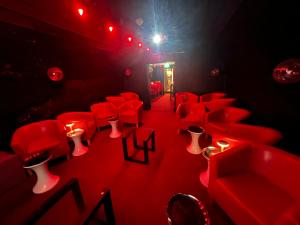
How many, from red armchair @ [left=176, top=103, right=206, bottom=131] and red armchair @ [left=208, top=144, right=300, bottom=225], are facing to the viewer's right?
0

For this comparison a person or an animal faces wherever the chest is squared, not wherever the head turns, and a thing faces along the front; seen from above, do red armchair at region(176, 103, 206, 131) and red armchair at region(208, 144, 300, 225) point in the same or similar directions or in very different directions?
same or similar directions

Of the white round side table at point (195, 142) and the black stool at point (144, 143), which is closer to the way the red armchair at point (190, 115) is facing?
the black stool

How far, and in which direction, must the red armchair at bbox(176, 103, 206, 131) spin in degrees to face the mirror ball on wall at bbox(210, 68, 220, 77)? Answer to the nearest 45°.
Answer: approximately 180°

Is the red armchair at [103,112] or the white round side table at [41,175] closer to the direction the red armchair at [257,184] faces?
the white round side table

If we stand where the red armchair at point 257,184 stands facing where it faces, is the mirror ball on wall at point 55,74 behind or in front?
in front

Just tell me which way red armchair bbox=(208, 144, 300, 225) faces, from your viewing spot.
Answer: facing the viewer and to the left of the viewer

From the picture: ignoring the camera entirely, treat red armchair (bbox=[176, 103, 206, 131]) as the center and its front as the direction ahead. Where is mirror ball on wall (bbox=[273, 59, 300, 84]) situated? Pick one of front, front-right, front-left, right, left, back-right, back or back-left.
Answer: left

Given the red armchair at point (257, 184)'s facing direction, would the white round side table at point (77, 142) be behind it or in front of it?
in front

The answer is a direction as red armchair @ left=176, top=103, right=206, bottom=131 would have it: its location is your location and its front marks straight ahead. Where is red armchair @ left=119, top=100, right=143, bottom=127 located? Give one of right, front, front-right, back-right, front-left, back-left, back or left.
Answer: front-right

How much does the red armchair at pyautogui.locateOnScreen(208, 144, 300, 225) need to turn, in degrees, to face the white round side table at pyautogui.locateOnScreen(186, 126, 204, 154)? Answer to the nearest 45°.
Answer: approximately 90° to its right

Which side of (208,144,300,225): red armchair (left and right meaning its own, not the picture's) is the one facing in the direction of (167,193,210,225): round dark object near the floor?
front

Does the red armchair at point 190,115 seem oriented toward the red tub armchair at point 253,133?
no
